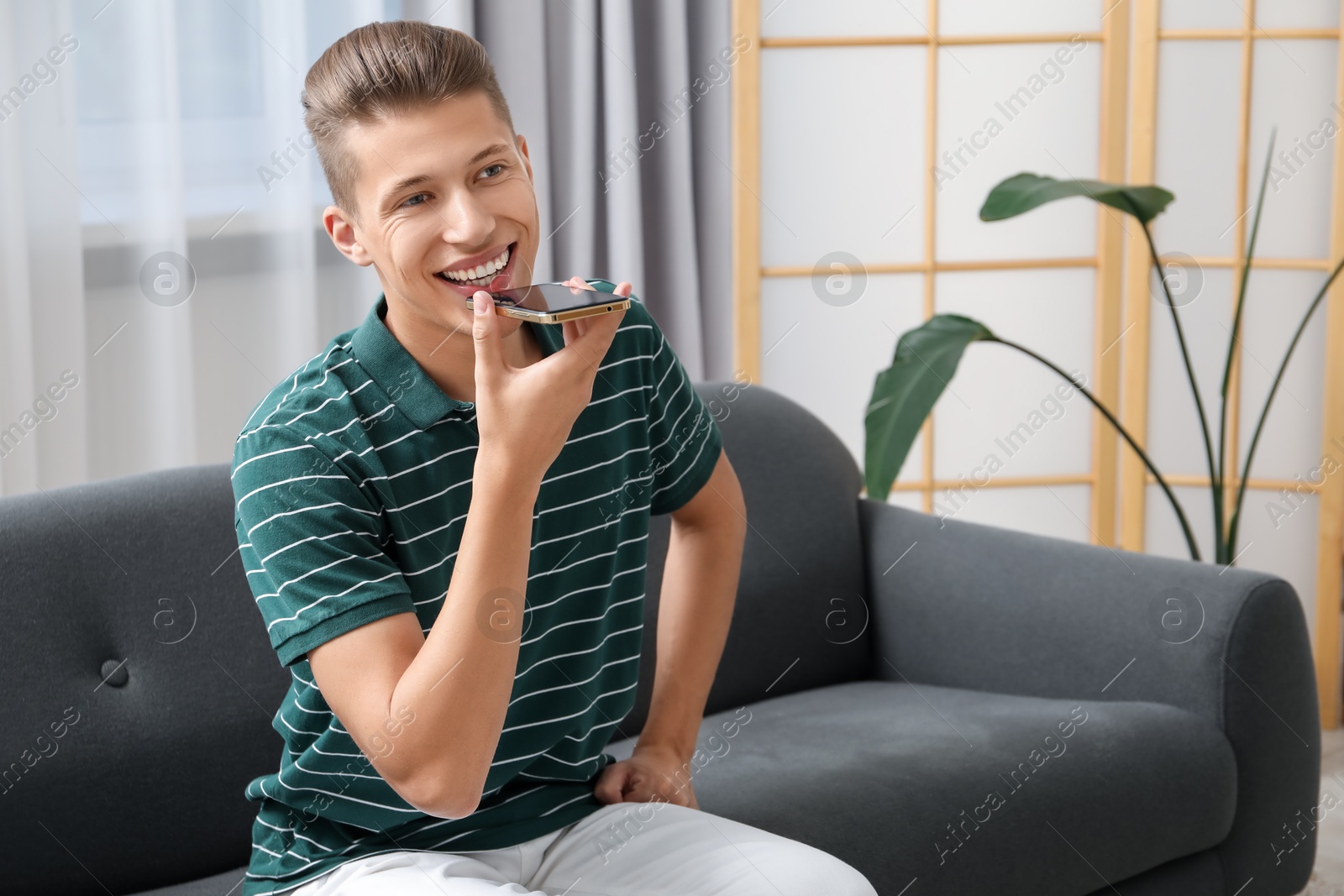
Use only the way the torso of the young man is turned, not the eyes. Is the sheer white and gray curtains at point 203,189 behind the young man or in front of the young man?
behind

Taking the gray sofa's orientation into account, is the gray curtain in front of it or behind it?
behind

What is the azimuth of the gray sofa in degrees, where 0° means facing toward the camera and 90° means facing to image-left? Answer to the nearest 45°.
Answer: approximately 315°

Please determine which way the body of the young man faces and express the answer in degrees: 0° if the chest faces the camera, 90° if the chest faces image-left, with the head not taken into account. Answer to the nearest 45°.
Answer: approximately 315°
